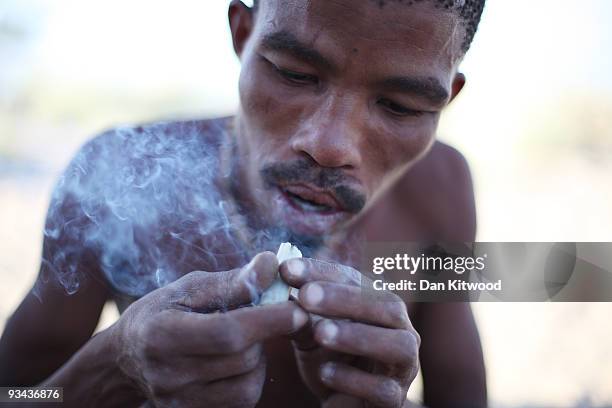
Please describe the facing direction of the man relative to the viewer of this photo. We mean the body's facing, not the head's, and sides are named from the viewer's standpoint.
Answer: facing the viewer
